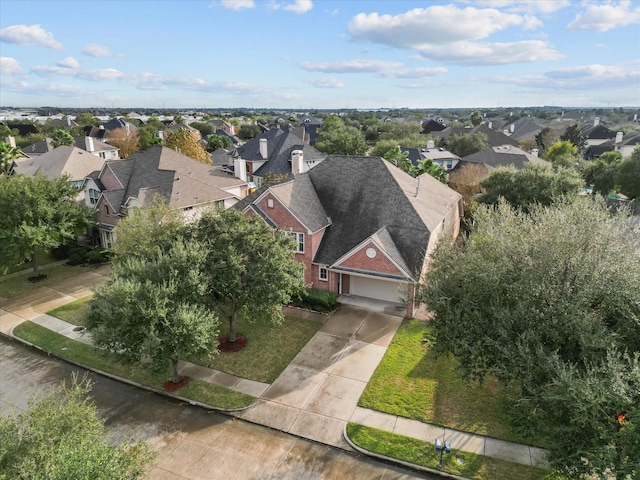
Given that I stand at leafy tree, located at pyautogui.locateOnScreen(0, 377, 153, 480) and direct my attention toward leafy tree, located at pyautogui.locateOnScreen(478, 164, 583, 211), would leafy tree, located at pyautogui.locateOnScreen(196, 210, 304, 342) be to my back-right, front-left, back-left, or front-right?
front-left

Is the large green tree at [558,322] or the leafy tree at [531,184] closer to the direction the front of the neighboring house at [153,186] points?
the large green tree

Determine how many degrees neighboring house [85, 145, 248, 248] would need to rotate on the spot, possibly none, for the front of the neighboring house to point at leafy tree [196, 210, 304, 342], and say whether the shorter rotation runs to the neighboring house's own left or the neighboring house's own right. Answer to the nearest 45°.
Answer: approximately 45° to the neighboring house's own left

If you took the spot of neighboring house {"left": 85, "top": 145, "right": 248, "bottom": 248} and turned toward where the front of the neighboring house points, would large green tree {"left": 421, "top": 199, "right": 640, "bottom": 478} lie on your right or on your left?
on your left

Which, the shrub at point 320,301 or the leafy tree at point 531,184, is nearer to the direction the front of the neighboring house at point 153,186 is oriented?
the shrub

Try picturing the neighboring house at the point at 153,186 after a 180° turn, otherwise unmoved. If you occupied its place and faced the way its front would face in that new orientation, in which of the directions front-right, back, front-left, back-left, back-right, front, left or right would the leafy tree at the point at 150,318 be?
back-right

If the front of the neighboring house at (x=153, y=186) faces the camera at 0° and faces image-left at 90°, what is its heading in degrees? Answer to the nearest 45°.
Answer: approximately 45°

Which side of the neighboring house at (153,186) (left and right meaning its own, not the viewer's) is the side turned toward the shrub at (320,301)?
left

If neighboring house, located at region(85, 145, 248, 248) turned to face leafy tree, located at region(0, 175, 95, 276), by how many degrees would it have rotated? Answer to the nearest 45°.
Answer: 0° — it already faces it

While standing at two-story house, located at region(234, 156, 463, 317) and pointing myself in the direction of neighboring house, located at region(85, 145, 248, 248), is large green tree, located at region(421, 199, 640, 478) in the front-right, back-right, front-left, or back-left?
back-left

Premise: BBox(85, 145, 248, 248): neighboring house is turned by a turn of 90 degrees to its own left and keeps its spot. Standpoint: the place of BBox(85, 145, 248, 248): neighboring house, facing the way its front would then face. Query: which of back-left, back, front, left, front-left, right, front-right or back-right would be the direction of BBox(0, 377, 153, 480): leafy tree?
front-right

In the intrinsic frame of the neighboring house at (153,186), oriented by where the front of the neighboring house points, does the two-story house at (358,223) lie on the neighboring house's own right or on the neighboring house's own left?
on the neighboring house's own left
